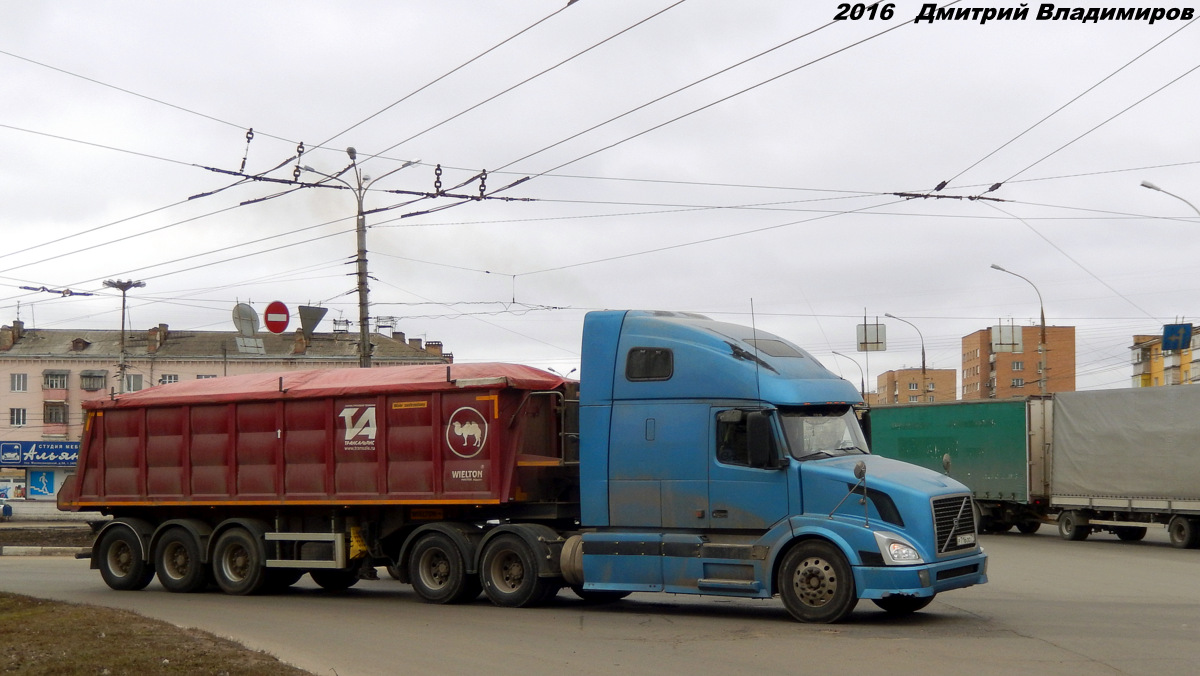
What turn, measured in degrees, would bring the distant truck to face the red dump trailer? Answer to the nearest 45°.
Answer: approximately 90° to its left

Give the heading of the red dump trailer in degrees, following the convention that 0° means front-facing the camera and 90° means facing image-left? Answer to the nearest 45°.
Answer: approximately 315°

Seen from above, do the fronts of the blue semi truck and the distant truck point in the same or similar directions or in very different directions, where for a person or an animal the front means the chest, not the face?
very different directions

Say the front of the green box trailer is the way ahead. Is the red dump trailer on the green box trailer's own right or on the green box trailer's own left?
on the green box trailer's own left

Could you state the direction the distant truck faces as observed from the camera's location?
facing away from the viewer and to the left of the viewer

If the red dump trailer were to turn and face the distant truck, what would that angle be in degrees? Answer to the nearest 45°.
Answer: approximately 90° to its left
